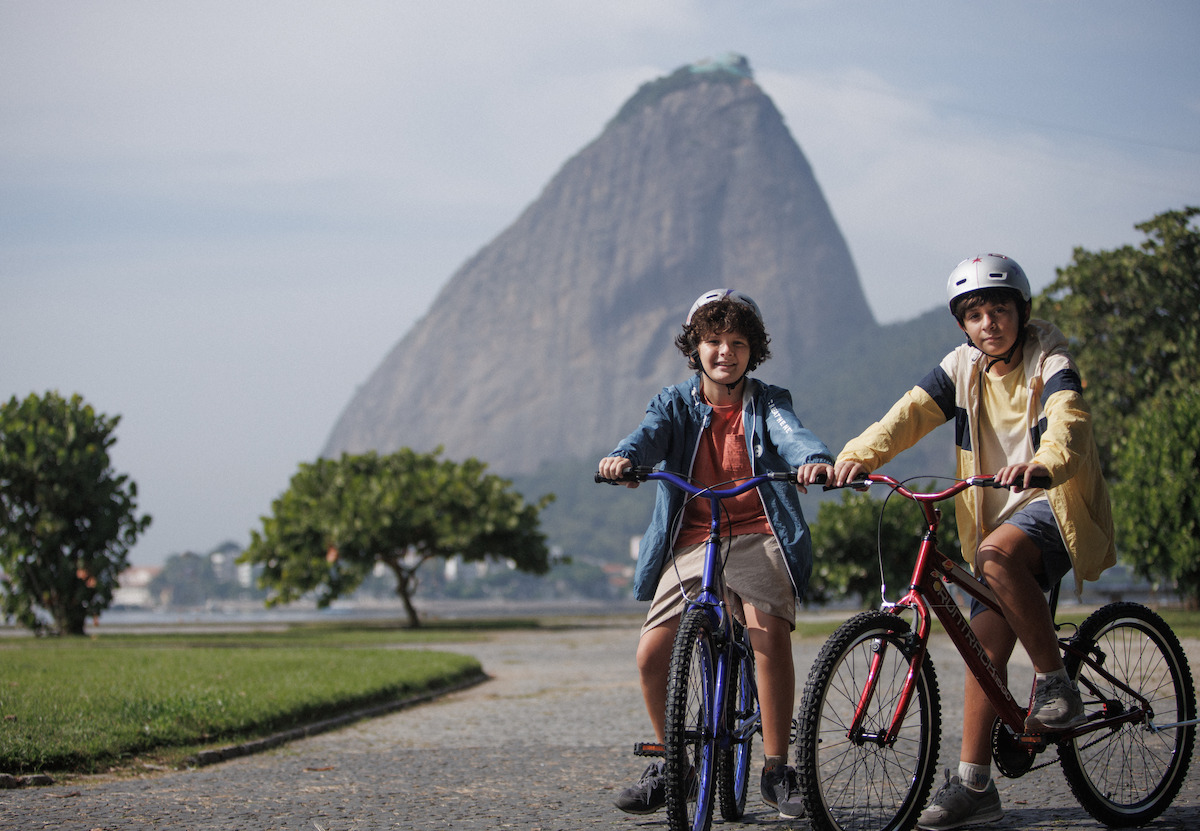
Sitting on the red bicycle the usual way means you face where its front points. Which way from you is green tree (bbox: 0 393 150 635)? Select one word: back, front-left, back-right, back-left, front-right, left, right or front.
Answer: right

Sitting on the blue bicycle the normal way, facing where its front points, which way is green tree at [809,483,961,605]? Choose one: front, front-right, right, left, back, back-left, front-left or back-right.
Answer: back

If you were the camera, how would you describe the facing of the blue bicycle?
facing the viewer

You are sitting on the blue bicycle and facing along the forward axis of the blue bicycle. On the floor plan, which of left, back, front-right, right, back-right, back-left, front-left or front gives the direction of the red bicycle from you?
left

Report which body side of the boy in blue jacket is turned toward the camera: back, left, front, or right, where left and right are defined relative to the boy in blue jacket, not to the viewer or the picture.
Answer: front

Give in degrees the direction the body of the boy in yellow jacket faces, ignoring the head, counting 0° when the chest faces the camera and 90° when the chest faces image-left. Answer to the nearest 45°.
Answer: approximately 45°

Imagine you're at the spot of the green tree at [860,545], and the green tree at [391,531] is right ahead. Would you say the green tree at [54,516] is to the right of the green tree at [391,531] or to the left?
left

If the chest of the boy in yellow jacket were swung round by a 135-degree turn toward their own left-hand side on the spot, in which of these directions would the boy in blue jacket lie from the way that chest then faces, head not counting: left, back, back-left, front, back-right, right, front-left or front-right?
back

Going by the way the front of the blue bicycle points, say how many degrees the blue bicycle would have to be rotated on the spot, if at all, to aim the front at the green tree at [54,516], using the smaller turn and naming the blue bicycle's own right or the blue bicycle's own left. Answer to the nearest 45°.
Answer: approximately 135° to the blue bicycle's own right

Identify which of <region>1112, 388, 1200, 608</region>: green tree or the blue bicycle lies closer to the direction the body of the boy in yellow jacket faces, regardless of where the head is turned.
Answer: the blue bicycle

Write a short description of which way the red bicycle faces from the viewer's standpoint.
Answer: facing the viewer and to the left of the viewer

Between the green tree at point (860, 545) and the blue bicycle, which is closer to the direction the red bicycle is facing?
the blue bicycle

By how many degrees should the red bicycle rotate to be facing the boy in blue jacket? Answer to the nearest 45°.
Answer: approximately 45° to its right
